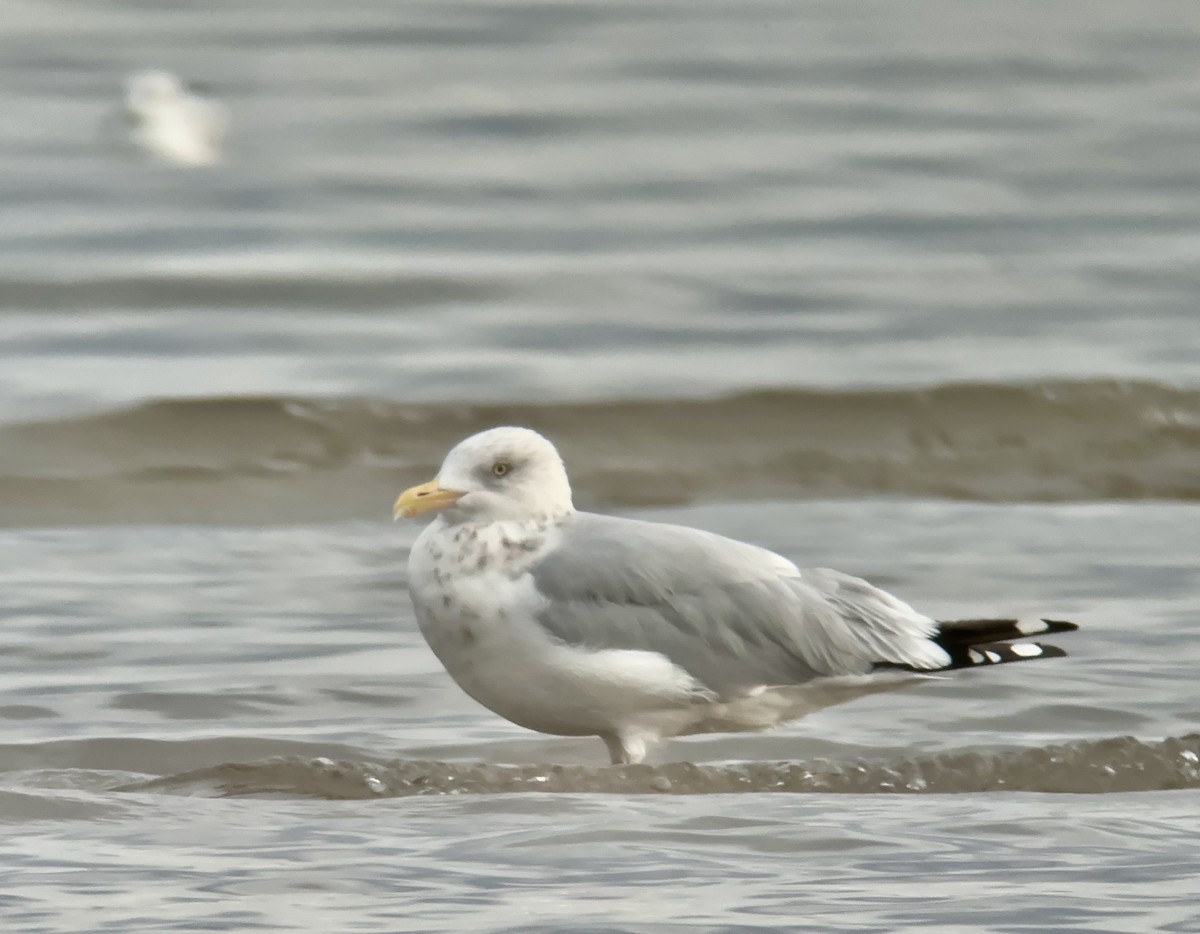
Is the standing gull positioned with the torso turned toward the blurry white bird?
no

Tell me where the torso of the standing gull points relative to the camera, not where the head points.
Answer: to the viewer's left
